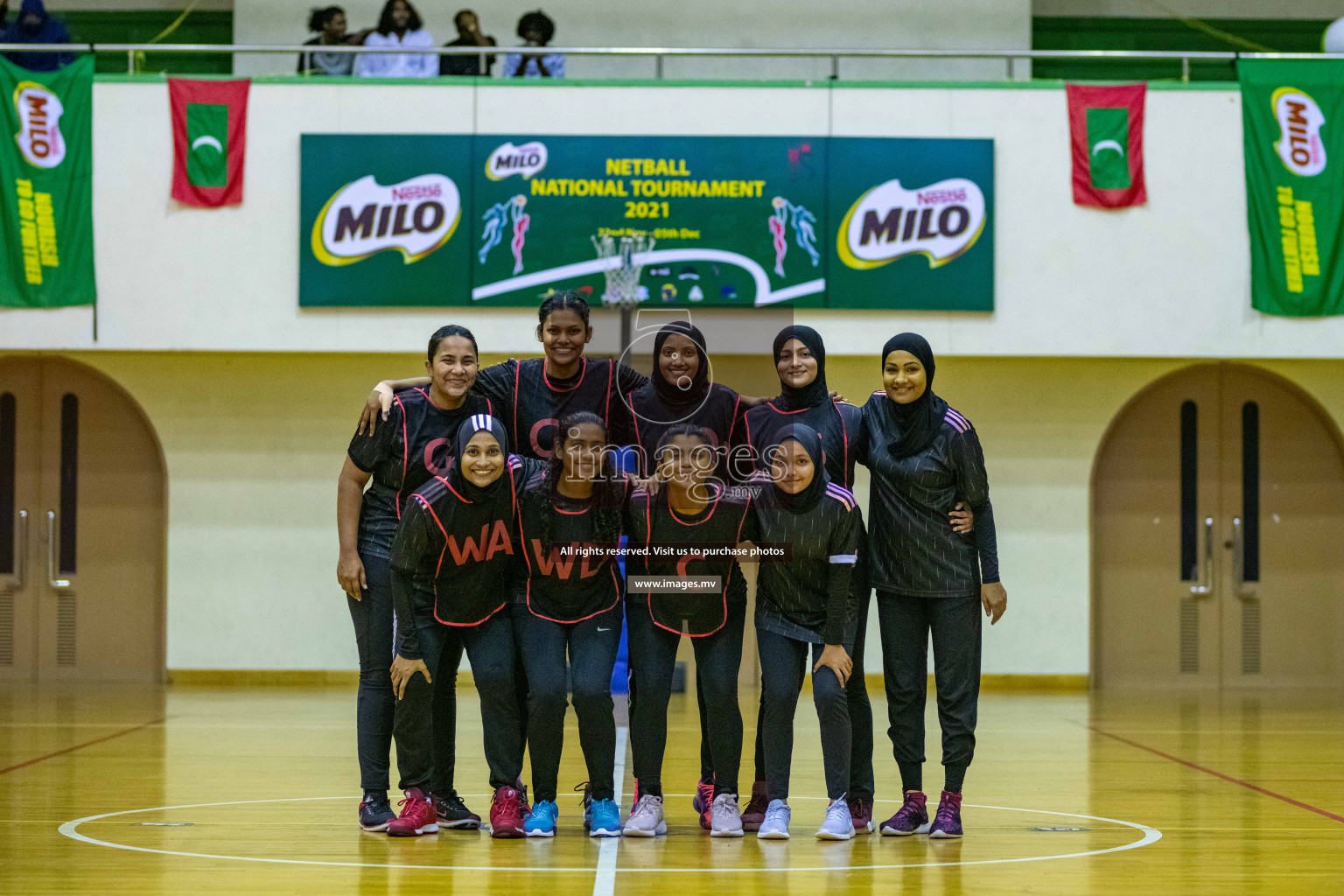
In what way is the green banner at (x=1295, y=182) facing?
toward the camera

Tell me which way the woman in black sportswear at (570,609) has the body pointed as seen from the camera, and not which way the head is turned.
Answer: toward the camera

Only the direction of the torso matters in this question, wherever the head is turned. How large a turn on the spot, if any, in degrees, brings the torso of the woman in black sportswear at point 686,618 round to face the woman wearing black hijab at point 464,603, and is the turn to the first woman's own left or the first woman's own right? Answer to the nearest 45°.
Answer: approximately 90° to the first woman's own right

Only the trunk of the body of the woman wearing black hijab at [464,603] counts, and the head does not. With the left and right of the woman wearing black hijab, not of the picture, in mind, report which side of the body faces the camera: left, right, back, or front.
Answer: front

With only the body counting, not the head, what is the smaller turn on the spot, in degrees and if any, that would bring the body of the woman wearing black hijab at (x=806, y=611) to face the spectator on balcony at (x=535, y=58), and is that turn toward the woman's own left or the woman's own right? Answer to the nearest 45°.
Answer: approximately 180°

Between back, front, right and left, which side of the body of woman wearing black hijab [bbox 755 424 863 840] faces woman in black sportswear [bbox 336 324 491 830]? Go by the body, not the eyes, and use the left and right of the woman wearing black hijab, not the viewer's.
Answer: right

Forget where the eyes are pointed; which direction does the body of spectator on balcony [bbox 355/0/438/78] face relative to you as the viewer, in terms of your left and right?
facing the viewer

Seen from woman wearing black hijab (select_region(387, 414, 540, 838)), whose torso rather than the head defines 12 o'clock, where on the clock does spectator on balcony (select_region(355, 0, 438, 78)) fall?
The spectator on balcony is roughly at 6 o'clock from the woman wearing black hijab.

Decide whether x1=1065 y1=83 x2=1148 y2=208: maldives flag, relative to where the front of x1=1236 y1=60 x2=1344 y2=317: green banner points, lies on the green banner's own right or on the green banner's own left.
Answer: on the green banner's own right

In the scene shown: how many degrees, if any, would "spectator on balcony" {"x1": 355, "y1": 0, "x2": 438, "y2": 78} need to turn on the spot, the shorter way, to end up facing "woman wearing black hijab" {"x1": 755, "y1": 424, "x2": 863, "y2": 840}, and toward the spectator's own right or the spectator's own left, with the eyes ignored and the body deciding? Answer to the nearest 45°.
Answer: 0° — they already face them

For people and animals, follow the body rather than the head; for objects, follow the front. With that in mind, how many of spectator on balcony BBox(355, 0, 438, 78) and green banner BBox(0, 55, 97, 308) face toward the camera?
2

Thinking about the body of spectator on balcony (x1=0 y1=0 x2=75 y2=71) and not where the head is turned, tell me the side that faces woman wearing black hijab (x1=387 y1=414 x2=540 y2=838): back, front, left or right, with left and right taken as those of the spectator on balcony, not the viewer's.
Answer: front

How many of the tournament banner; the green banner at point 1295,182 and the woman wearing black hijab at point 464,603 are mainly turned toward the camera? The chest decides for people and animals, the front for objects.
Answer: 3
